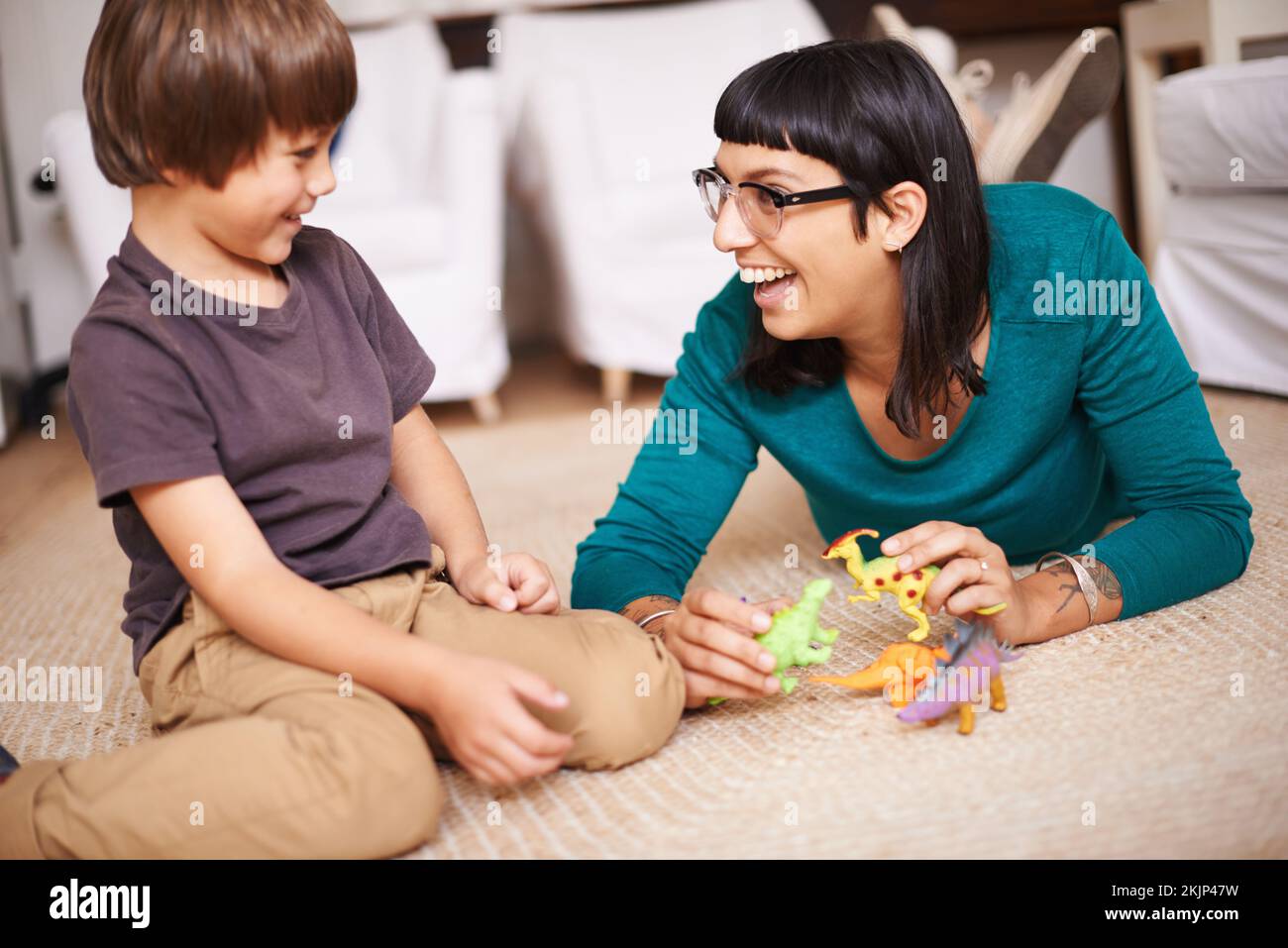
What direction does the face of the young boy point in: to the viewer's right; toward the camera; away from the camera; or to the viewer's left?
to the viewer's right

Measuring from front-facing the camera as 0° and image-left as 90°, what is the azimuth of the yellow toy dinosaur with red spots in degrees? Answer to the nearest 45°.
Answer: approximately 90°

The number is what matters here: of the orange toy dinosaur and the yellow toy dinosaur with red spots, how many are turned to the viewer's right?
1

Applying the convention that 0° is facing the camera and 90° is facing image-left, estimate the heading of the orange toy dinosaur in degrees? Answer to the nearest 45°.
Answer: approximately 270°

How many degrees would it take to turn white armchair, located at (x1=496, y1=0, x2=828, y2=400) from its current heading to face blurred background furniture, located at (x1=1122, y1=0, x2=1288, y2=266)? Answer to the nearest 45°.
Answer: approximately 45° to its left

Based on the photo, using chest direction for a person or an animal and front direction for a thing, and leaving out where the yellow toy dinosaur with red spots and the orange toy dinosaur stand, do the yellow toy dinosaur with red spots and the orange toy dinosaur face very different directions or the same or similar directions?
very different directions

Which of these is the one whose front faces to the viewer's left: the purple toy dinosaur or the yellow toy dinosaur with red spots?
the yellow toy dinosaur with red spots
